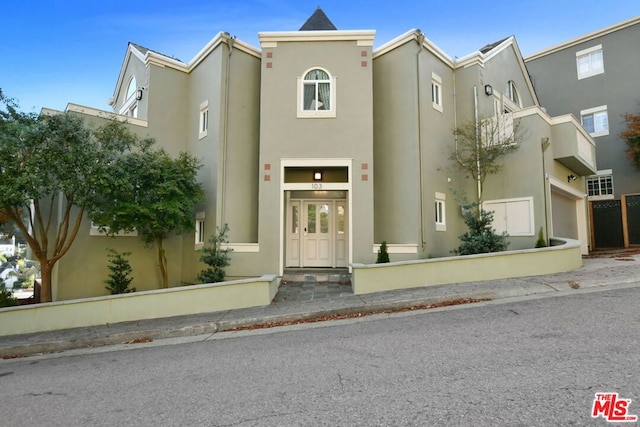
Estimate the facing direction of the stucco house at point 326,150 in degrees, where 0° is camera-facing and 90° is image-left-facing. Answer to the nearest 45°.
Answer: approximately 0°

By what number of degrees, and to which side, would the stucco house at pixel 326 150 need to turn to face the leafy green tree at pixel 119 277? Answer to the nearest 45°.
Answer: approximately 90° to its right

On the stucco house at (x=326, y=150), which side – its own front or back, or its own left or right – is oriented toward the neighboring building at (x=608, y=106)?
left

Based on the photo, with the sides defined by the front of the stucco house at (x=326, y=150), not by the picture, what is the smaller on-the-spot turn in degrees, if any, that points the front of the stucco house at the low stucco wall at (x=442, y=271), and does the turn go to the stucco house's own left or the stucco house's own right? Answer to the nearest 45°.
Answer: approximately 45° to the stucco house's own left

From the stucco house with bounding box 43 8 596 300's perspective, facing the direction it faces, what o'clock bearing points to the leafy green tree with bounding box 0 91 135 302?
The leafy green tree is roughly at 2 o'clock from the stucco house.

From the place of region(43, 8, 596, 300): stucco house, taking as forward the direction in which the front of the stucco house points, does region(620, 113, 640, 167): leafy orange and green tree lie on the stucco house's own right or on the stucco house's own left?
on the stucco house's own left

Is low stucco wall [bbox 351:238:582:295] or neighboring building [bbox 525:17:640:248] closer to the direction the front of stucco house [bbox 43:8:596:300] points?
the low stucco wall

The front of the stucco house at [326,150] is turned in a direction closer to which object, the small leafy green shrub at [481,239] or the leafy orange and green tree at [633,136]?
the small leafy green shrub

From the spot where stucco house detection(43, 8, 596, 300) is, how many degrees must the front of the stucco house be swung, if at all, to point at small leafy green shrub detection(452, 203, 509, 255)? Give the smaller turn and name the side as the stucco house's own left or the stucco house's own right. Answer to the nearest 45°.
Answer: approximately 45° to the stucco house's own left

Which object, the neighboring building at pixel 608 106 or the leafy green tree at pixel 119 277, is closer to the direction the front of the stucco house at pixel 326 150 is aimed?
the leafy green tree
